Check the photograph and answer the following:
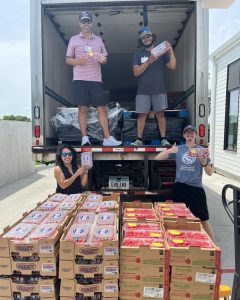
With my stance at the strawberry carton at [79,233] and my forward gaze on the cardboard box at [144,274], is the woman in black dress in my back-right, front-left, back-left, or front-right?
back-left

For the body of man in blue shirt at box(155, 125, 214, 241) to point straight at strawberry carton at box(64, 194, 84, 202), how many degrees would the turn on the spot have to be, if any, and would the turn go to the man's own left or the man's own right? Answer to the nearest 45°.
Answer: approximately 45° to the man's own right

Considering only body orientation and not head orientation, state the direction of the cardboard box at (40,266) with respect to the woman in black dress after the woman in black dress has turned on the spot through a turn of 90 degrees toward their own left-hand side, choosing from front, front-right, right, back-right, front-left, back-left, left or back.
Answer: back-right

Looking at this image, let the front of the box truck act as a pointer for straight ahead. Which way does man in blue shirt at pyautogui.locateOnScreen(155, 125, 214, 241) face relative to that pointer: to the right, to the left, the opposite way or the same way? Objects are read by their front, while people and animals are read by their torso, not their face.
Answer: the opposite way

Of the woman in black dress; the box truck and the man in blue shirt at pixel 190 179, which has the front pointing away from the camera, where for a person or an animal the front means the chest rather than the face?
the box truck

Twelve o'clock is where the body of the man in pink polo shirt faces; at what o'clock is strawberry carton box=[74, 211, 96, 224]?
The strawberry carton is roughly at 12 o'clock from the man in pink polo shirt.

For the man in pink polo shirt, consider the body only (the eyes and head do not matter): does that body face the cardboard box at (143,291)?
yes

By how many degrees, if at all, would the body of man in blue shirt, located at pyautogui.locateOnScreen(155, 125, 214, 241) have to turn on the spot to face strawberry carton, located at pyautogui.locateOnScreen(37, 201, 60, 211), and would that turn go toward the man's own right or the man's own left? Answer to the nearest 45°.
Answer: approximately 45° to the man's own right

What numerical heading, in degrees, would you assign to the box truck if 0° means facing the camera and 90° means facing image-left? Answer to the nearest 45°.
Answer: approximately 180°
